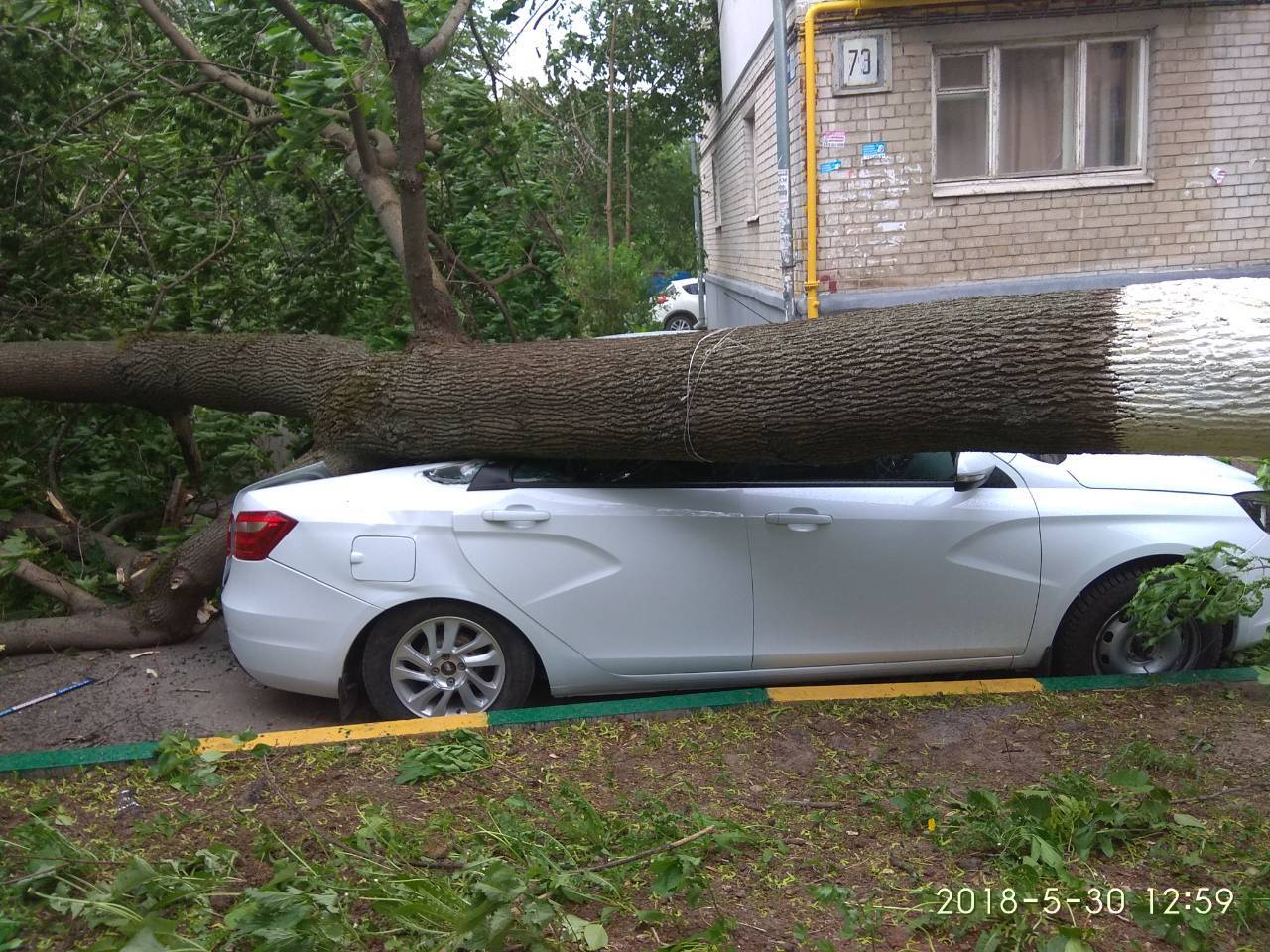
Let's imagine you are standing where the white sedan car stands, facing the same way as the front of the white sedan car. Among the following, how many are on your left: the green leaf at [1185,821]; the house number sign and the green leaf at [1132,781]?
1

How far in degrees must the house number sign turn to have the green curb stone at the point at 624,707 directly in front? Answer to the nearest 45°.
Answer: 0° — it already faces it

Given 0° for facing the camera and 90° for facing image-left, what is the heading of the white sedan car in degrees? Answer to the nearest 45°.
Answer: approximately 270°

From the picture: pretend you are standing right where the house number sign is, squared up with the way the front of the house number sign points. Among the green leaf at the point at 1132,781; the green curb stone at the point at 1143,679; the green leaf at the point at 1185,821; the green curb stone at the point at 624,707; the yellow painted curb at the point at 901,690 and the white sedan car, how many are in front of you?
6

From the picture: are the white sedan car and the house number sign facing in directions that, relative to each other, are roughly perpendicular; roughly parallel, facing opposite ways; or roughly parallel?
roughly perpendicular

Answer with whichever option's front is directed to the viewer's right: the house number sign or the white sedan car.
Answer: the white sedan car

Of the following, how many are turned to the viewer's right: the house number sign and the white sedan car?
1

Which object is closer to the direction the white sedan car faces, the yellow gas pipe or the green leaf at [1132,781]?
the green leaf

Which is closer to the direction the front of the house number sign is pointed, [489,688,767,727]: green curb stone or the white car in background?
the green curb stone

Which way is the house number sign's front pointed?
toward the camera

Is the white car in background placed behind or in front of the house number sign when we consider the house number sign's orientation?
behind

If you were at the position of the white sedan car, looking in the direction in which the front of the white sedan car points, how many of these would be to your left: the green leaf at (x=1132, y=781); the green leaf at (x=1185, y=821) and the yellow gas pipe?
1

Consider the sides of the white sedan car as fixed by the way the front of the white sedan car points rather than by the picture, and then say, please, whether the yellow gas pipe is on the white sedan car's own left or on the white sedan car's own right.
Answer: on the white sedan car's own left

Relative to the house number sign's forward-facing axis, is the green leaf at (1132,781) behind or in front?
in front

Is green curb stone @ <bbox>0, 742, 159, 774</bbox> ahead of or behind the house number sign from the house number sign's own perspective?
ahead

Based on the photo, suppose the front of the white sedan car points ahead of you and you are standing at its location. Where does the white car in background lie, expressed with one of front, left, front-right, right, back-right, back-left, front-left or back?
left
